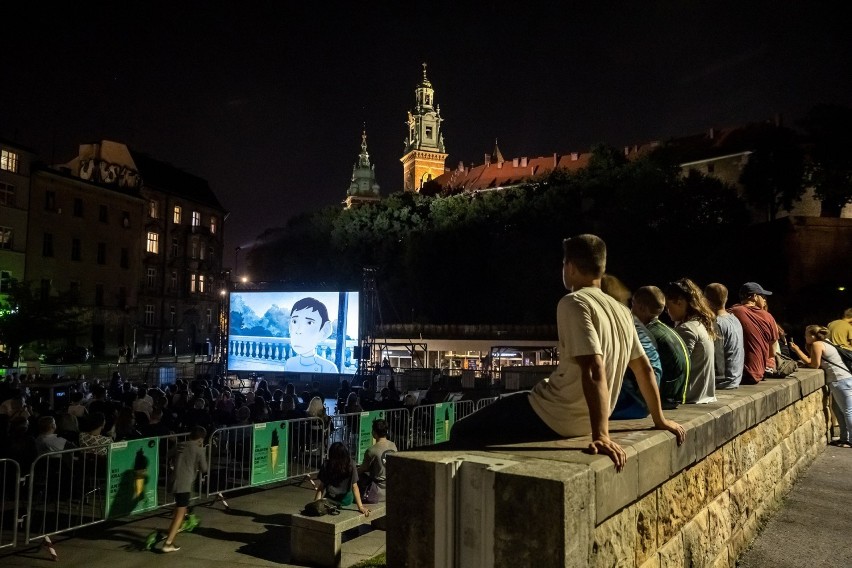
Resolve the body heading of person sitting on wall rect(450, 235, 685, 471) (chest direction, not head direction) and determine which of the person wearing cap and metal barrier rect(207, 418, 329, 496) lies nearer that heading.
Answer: the metal barrier

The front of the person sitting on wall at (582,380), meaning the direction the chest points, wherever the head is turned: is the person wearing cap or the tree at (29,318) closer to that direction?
the tree

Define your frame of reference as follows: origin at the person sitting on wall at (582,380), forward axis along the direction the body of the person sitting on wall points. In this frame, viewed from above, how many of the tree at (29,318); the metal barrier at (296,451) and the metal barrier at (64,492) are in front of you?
3

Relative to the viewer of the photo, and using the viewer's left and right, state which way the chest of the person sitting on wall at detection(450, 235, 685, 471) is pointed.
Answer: facing away from the viewer and to the left of the viewer

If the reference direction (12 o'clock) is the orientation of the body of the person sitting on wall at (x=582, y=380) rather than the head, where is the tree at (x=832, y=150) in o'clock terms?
The tree is roughly at 2 o'clock from the person sitting on wall.

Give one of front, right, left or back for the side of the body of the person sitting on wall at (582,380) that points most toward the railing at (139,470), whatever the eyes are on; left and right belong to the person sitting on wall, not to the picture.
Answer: front

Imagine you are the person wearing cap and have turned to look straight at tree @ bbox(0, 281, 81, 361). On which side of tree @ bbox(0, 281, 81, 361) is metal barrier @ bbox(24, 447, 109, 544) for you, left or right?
left

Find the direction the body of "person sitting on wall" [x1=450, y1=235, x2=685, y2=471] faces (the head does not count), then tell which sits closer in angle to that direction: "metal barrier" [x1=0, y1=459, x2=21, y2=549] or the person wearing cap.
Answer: the metal barrier

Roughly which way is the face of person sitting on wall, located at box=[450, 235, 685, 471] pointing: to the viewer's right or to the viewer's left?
to the viewer's left

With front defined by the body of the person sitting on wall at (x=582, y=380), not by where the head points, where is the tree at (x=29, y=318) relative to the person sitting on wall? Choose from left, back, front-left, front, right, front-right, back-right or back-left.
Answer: front

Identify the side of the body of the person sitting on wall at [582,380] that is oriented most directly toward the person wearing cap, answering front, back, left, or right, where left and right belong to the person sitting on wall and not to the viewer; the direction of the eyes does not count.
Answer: right
